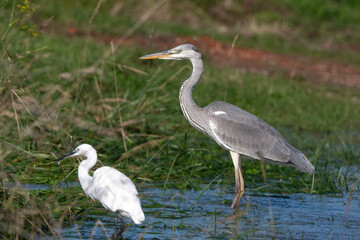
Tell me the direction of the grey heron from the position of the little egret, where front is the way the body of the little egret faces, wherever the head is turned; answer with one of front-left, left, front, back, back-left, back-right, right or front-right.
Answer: back-right

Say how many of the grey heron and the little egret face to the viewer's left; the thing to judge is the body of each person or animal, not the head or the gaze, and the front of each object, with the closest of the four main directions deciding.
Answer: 2

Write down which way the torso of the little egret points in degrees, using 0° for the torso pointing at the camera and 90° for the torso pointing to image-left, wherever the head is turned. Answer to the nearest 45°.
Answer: approximately 90°

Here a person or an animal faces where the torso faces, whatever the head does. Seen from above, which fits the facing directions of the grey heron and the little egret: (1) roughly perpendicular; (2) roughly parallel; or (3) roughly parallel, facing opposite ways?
roughly parallel

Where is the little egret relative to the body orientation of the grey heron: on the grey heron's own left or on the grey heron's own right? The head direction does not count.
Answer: on the grey heron's own left

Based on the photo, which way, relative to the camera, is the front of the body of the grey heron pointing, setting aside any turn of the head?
to the viewer's left
